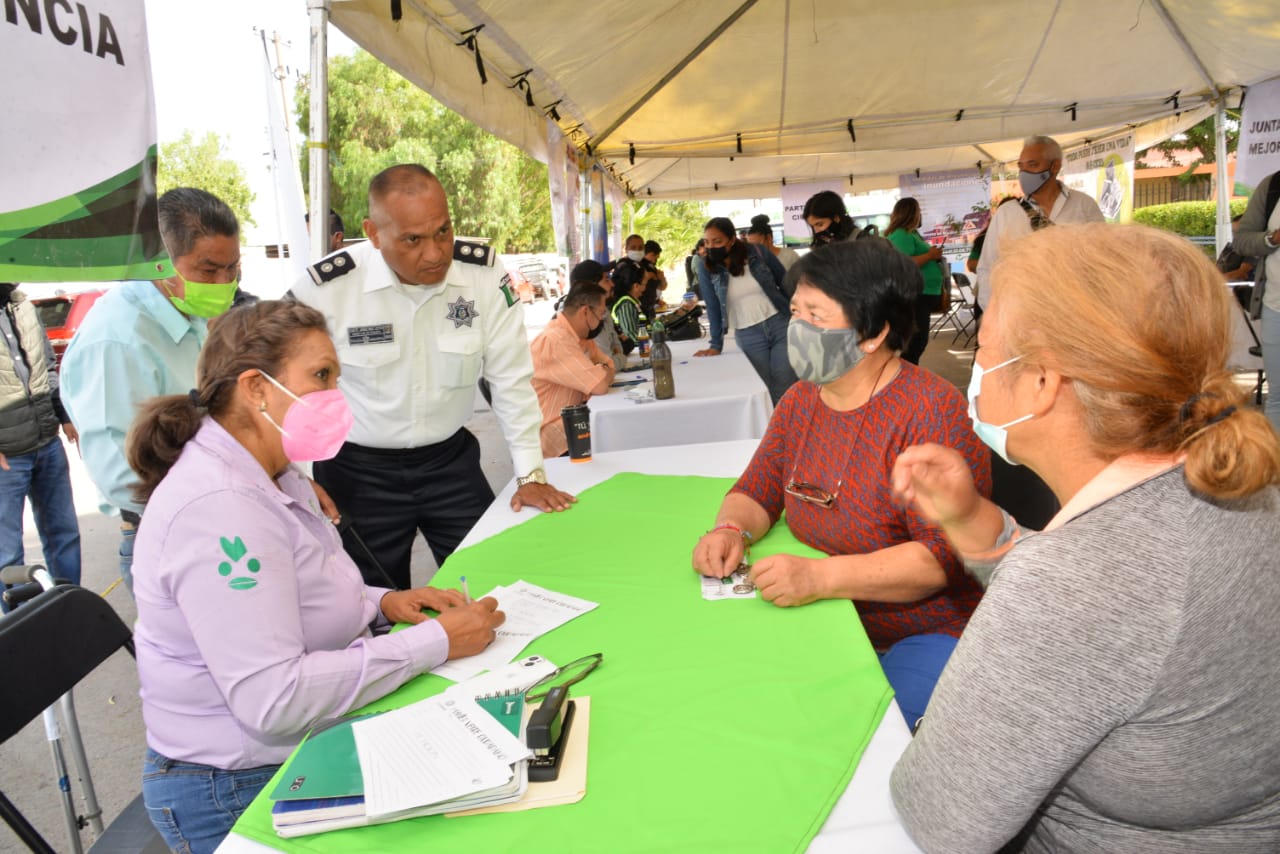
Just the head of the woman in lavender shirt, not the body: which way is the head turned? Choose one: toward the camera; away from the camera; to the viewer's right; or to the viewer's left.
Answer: to the viewer's right

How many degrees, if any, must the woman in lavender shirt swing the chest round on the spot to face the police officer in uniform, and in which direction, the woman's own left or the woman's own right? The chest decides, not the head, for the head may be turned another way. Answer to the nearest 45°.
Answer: approximately 90° to the woman's own left

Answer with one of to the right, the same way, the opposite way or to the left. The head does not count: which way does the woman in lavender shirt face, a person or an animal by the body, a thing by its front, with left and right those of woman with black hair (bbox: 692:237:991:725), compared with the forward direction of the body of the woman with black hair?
the opposite way

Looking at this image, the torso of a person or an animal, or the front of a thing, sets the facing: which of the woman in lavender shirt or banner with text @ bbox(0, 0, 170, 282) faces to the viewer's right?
the woman in lavender shirt

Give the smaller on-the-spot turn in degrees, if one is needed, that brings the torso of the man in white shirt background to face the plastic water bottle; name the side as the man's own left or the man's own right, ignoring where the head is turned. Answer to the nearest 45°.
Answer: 0° — they already face it

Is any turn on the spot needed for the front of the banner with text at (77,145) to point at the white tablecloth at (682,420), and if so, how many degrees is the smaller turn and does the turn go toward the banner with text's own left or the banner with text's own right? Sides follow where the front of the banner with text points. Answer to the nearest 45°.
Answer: approximately 135° to the banner with text's own left

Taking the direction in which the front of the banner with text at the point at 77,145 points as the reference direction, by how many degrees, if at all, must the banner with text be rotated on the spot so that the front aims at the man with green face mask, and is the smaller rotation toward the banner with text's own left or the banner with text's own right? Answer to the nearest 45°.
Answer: approximately 180°

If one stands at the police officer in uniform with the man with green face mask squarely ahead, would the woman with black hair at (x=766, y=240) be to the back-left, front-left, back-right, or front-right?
back-right
